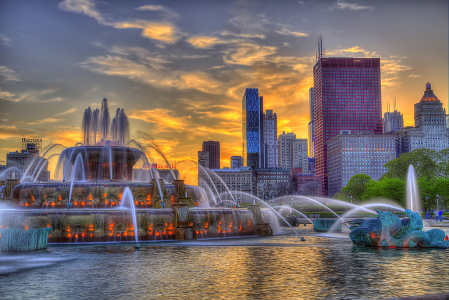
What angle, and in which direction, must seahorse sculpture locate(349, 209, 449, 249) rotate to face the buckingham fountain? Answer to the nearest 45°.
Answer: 0° — it already faces it

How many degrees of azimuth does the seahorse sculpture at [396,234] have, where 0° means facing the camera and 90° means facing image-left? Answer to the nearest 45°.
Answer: approximately 90°
